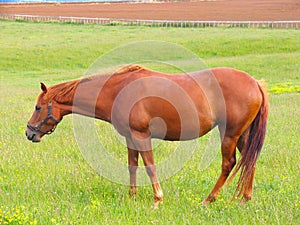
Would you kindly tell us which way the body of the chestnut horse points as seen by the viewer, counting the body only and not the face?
to the viewer's left
